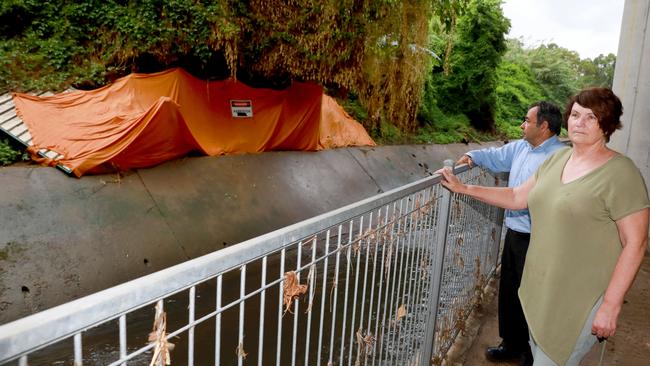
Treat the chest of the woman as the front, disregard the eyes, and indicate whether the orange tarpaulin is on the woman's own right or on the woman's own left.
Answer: on the woman's own right

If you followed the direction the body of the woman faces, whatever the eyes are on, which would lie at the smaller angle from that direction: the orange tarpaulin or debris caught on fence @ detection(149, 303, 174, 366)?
the debris caught on fence

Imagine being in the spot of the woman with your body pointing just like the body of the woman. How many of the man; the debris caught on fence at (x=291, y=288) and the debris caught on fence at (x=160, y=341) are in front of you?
2

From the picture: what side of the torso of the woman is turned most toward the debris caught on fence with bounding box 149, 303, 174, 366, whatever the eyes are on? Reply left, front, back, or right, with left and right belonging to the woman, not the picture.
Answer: front

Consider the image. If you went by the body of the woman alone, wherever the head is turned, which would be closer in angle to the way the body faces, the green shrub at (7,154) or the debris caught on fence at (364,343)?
the debris caught on fence

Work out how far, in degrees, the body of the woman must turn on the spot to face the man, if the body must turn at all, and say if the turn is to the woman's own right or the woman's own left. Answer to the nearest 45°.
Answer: approximately 135° to the woman's own right

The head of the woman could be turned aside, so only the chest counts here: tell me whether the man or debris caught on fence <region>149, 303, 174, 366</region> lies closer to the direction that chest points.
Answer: the debris caught on fence

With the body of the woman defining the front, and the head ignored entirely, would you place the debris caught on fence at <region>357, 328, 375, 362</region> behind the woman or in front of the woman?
in front

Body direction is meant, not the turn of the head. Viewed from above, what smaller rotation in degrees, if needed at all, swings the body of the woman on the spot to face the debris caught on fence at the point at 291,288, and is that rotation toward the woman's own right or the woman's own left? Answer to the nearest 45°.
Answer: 0° — they already face it

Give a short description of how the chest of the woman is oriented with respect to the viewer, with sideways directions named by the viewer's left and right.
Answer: facing the viewer and to the left of the viewer
